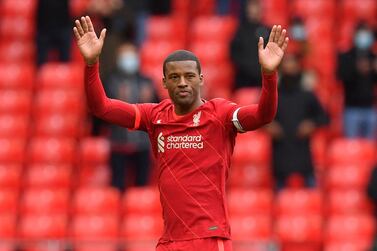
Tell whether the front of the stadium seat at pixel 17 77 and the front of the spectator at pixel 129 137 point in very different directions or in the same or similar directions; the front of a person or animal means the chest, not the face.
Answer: same or similar directions

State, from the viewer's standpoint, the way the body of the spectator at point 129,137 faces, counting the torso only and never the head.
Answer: toward the camera

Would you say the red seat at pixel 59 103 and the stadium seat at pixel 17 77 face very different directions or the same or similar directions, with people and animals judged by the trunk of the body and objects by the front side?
same or similar directions

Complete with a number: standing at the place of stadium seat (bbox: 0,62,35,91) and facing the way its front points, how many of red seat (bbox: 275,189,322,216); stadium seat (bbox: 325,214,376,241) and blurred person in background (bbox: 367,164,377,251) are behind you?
0

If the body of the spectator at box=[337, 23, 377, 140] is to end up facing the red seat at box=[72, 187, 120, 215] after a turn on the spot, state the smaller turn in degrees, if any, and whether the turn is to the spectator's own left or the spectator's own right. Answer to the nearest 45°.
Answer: approximately 45° to the spectator's own right

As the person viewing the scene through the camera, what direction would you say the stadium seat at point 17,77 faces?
facing the viewer

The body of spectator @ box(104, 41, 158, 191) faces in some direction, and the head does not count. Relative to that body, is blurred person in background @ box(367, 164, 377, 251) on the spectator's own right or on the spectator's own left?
on the spectator's own left

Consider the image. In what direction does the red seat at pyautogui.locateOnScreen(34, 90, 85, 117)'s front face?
toward the camera

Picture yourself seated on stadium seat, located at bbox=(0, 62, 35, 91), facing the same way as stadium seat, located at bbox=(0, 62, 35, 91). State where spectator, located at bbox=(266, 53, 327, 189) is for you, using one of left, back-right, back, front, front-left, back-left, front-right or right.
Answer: front-left

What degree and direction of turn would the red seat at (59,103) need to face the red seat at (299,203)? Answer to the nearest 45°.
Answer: approximately 45° to its left

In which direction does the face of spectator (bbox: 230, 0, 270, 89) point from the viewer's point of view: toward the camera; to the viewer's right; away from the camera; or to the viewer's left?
toward the camera

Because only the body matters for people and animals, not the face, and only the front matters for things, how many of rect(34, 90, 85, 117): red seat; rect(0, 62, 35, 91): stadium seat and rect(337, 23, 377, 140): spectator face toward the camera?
3

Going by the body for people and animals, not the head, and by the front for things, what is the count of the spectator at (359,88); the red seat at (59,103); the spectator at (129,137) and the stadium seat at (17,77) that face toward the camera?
4

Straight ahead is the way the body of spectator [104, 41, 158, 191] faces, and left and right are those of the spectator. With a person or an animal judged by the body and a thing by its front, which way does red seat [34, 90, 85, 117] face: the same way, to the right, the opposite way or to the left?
the same way
